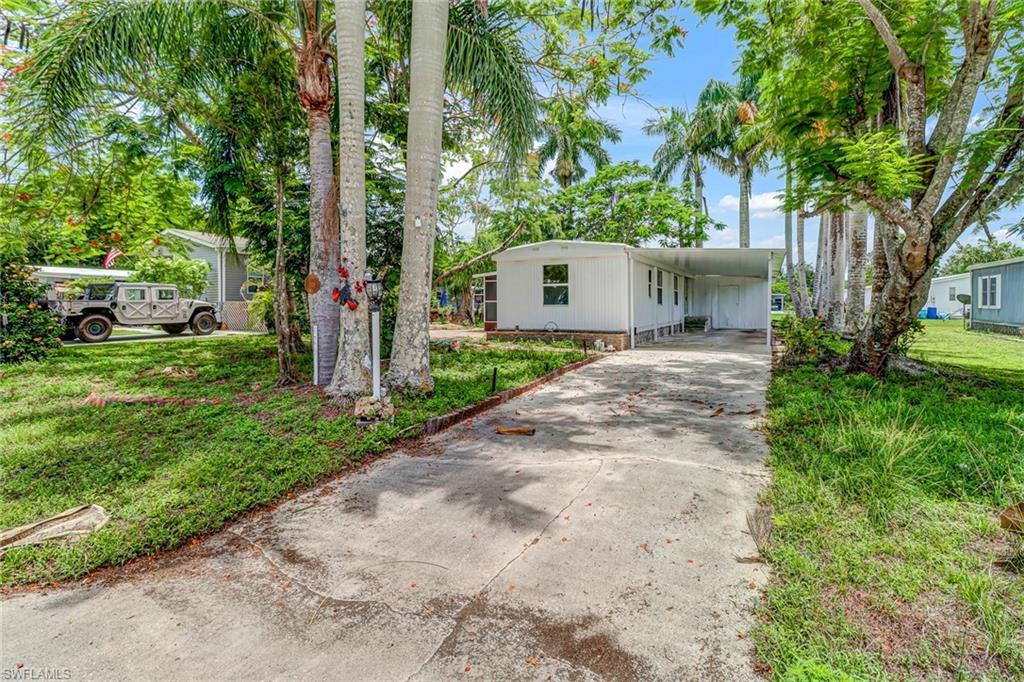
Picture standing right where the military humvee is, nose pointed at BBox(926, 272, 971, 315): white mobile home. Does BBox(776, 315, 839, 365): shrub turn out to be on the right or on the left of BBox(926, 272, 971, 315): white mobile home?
right

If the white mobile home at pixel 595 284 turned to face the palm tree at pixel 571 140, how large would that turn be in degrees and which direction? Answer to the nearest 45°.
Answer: approximately 180°

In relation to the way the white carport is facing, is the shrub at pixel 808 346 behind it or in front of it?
in front

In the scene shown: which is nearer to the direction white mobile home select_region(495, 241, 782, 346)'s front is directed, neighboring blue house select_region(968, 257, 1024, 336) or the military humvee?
the military humvee

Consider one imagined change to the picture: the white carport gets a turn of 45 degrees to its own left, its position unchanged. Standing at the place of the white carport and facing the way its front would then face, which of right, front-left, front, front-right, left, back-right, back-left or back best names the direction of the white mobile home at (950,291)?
left

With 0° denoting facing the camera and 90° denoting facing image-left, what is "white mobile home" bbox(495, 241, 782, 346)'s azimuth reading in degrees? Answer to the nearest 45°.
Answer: approximately 0°

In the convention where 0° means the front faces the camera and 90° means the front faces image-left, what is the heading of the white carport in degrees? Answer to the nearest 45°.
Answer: approximately 0°

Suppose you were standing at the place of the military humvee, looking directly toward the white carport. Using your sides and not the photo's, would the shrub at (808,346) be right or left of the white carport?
right
